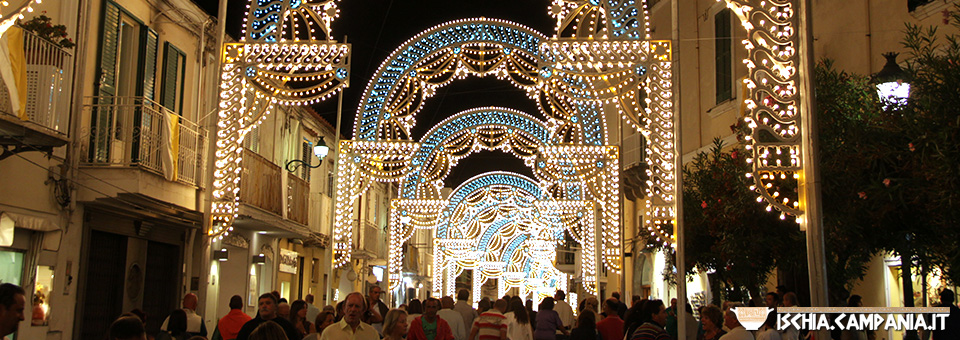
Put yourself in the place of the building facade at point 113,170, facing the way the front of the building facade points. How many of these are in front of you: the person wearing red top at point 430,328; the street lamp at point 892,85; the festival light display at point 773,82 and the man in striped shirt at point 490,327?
4

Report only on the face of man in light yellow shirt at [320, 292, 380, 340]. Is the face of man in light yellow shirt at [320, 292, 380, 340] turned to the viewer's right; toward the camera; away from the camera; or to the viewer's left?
toward the camera

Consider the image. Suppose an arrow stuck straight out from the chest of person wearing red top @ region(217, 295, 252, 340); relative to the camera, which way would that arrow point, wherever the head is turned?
away from the camera

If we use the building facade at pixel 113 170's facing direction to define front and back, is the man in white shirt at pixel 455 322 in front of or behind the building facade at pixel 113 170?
in front

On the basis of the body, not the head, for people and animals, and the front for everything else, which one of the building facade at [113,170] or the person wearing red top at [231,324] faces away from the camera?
the person wearing red top

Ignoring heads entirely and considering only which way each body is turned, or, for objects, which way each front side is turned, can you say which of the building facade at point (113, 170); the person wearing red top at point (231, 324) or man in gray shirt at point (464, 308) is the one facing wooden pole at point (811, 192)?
the building facade

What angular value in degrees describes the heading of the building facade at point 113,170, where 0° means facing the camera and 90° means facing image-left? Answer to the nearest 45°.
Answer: approximately 315°

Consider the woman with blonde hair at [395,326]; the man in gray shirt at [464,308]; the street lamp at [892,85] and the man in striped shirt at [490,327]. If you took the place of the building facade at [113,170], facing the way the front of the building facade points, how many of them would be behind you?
0
